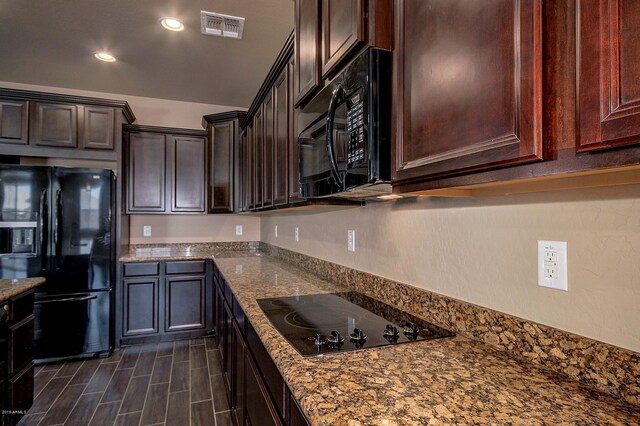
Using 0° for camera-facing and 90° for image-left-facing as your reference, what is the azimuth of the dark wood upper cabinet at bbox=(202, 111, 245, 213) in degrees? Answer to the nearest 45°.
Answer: approximately 45°

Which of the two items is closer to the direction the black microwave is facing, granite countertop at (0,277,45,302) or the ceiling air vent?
the granite countertop

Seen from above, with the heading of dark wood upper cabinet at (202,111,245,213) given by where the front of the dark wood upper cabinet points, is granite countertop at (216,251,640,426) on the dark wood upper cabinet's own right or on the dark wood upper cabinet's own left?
on the dark wood upper cabinet's own left

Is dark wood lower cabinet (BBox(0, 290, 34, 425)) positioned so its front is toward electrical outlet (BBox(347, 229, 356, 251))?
yes

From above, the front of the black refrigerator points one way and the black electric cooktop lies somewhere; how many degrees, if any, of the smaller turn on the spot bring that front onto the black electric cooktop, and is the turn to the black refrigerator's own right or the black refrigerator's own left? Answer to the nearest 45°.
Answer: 0° — it already faces it

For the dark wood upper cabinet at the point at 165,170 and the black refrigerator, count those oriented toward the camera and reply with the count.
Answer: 2

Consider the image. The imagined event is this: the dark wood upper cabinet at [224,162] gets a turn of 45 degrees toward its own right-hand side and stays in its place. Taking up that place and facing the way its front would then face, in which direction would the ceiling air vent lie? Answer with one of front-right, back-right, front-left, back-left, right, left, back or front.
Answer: left

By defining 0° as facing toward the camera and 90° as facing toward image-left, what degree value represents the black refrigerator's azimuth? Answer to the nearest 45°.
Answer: approximately 0°

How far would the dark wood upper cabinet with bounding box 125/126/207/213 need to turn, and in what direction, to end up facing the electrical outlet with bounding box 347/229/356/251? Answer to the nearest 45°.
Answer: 0° — it already faces it

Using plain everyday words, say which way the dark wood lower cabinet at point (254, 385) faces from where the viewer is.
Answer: facing to the left of the viewer

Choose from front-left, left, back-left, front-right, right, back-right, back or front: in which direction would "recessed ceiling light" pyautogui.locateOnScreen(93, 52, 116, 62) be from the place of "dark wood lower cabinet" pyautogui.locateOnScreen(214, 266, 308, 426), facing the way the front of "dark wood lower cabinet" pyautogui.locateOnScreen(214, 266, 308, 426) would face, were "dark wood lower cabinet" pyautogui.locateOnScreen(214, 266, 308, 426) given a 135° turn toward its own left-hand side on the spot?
back

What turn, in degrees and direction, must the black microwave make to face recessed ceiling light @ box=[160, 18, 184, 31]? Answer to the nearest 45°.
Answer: approximately 90° to its right

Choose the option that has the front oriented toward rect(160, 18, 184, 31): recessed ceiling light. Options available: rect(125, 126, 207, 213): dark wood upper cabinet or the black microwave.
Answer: the dark wood upper cabinet

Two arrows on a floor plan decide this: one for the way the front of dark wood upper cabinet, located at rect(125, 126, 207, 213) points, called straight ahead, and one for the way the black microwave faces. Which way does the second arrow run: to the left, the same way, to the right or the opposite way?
to the right

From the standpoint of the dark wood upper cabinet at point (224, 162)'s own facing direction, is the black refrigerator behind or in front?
in front
